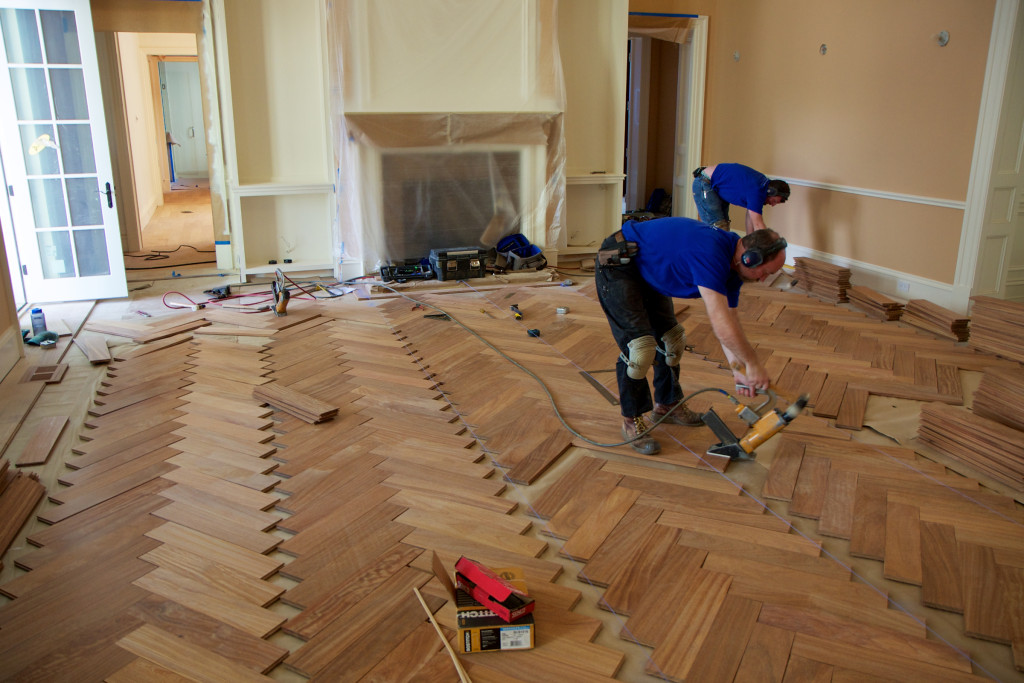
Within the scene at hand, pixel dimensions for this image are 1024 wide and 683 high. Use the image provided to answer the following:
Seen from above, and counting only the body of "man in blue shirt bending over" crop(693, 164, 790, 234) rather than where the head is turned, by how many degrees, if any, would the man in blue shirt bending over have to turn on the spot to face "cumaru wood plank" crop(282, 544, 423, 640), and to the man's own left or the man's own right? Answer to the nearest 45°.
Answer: approximately 90° to the man's own right

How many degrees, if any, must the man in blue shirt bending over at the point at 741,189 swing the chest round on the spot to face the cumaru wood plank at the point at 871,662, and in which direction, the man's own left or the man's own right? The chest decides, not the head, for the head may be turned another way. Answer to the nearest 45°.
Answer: approximately 90° to the man's own right

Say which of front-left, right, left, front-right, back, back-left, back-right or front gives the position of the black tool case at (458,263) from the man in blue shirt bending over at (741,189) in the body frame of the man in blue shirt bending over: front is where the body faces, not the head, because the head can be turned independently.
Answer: back

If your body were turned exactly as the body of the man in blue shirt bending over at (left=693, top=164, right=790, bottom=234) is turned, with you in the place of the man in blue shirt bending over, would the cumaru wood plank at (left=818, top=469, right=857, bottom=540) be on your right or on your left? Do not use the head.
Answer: on your right

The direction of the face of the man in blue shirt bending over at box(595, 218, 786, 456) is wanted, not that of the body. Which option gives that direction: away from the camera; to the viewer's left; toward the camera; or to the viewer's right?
to the viewer's right

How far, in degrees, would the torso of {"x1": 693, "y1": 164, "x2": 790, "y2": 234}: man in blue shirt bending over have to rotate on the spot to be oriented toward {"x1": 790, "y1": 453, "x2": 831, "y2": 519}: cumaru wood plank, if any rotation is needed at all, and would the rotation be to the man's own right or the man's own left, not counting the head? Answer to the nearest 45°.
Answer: approximately 90° to the man's own right

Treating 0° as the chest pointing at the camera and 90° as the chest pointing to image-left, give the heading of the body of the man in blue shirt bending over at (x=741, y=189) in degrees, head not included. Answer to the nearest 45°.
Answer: approximately 270°

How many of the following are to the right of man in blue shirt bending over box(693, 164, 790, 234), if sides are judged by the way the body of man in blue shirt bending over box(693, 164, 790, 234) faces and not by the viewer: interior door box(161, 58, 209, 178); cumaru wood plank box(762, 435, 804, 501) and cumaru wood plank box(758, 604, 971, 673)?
2

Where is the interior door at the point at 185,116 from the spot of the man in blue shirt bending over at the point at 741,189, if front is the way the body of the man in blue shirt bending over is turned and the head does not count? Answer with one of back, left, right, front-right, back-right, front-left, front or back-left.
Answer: back-left

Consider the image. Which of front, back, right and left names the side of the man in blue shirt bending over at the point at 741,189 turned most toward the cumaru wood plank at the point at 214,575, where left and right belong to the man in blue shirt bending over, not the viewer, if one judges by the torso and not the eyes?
right

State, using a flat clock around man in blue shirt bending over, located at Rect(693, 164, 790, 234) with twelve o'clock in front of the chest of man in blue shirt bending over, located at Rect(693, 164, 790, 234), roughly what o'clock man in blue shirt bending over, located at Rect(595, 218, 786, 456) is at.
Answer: man in blue shirt bending over, located at Rect(595, 218, 786, 456) is roughly at 3 o'clock from man in blue shirt bending over, located at Rect(693, 164, 790, 234).
